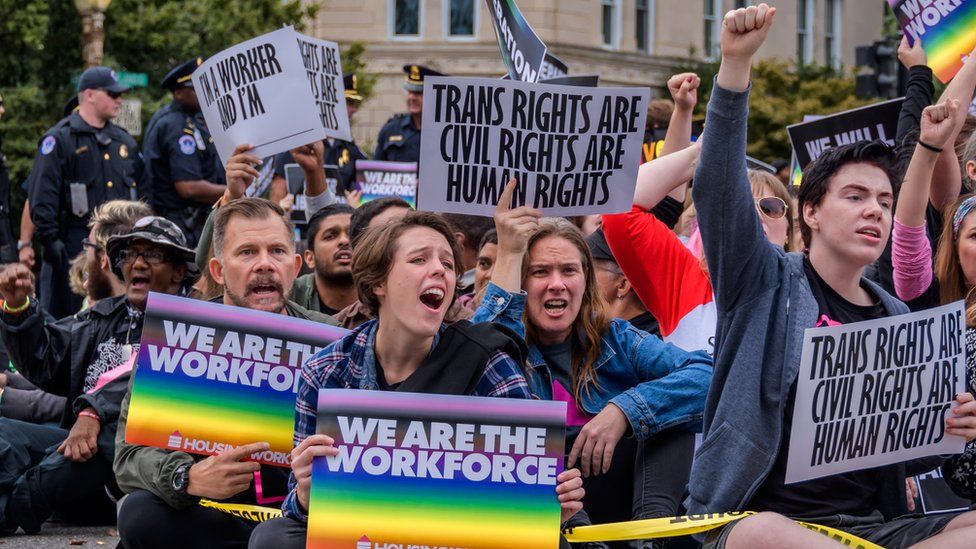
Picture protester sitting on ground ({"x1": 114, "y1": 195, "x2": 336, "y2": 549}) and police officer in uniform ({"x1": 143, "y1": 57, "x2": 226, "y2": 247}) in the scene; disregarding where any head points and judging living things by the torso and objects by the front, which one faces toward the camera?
the protester sitting on ground

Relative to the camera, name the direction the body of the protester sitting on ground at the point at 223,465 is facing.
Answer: toward the camera

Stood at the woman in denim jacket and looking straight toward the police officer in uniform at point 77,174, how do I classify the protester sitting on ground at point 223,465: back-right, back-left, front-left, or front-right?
front-left

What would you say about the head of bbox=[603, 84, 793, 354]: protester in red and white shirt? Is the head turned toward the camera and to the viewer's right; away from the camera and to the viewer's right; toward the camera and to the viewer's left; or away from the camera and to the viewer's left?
toward the camera and to the viewer's left

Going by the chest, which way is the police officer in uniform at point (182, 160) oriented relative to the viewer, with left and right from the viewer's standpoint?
facing to the right of the viewer

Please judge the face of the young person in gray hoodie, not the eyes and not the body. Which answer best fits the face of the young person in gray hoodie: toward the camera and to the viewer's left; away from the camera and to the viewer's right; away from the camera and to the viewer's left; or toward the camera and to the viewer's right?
toward the camera and to the viewer's right

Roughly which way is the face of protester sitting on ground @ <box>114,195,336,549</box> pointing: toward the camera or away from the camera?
toward the camera
